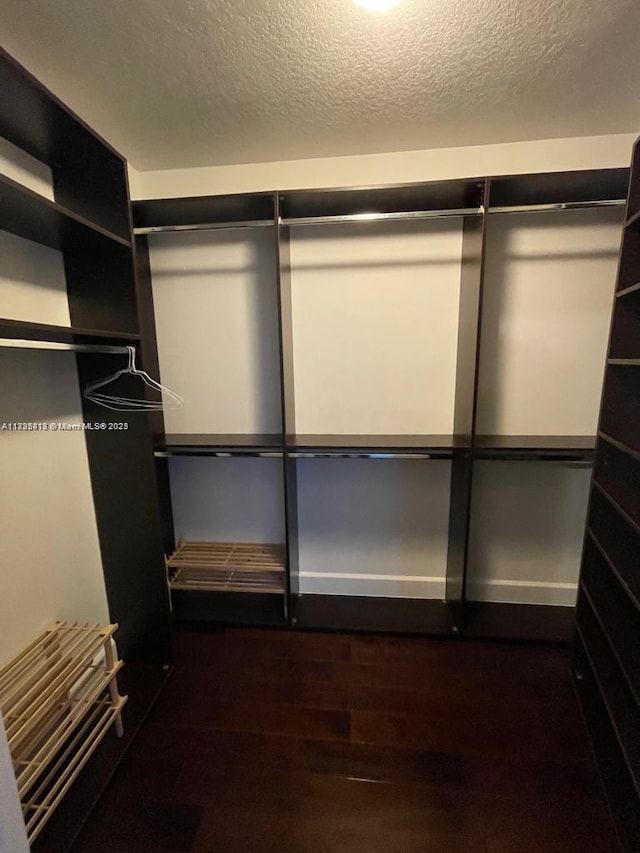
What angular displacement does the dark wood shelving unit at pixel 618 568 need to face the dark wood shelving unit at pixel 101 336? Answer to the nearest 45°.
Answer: approximately 45° to its left

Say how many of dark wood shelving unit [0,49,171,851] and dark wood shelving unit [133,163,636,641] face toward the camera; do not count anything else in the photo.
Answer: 1

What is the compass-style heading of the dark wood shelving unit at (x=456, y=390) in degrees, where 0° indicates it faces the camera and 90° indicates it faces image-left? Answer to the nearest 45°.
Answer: approximately 0°

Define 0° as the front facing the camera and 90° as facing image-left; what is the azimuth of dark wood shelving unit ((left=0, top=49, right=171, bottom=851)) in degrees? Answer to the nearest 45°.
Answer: approximately 270°

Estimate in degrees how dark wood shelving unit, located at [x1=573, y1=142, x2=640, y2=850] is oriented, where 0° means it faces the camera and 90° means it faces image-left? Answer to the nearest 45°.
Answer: approximately 90°

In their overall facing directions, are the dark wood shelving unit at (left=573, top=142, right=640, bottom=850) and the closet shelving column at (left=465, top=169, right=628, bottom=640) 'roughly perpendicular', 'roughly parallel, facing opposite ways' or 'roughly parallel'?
roughly perpendicular

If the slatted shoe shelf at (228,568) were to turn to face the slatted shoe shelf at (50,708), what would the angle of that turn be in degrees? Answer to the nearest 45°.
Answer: approximately 45° to its right
